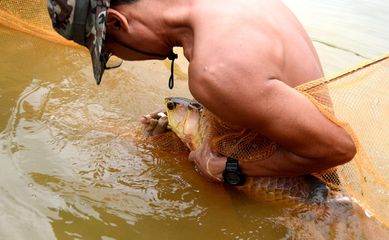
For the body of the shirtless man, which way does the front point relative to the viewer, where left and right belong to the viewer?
facing to the left of the viewer

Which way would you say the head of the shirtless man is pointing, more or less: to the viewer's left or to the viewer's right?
to the viewer's left
